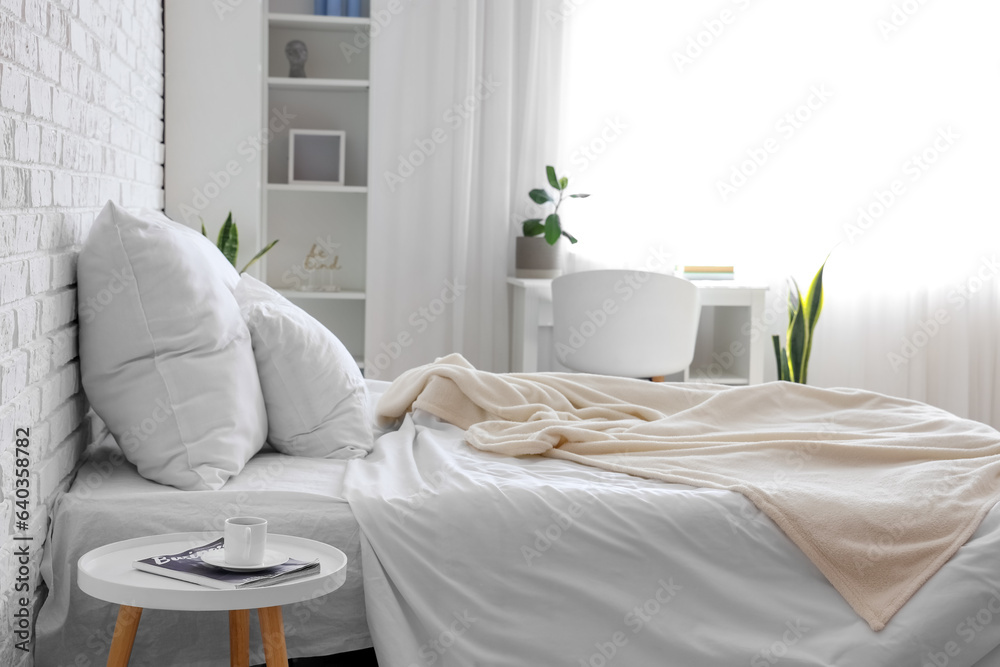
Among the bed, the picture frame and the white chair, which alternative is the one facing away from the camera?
the white chair

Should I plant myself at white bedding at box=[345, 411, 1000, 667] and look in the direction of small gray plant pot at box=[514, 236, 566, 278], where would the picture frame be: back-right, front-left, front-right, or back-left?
front-left

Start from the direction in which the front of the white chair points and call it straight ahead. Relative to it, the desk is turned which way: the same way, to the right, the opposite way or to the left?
the opposite way

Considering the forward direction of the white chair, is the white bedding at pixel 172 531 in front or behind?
behind

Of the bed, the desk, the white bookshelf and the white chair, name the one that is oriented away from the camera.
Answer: the white chair

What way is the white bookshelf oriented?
toward the camera

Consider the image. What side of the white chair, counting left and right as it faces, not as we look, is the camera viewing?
back

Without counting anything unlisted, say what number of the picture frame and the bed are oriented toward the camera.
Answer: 1

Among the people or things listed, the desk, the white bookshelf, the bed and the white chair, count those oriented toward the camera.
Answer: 2

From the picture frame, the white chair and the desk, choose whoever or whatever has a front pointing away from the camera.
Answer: the white chair

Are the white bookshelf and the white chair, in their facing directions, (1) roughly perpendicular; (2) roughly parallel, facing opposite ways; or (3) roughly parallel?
roughly parallel, facing opposite ways

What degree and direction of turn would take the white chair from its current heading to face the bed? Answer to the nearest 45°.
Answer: approximately 180°

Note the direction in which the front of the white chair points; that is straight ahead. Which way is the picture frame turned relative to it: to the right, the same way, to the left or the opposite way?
the opposite way

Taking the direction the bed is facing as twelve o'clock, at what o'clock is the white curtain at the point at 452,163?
The white curtain is roughly at 9 o'clock from the bed.

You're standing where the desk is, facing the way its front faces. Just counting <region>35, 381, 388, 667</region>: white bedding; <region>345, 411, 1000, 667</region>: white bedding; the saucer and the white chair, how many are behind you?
0

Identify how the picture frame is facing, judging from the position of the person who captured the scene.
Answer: facing the viewer

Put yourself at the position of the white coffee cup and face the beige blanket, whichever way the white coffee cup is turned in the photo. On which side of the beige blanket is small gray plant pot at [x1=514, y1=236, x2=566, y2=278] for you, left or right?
left

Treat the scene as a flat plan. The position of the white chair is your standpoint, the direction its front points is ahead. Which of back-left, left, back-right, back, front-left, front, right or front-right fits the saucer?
back

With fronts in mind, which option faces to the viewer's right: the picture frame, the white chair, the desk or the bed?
the bed

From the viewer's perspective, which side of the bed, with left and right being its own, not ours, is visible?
right
